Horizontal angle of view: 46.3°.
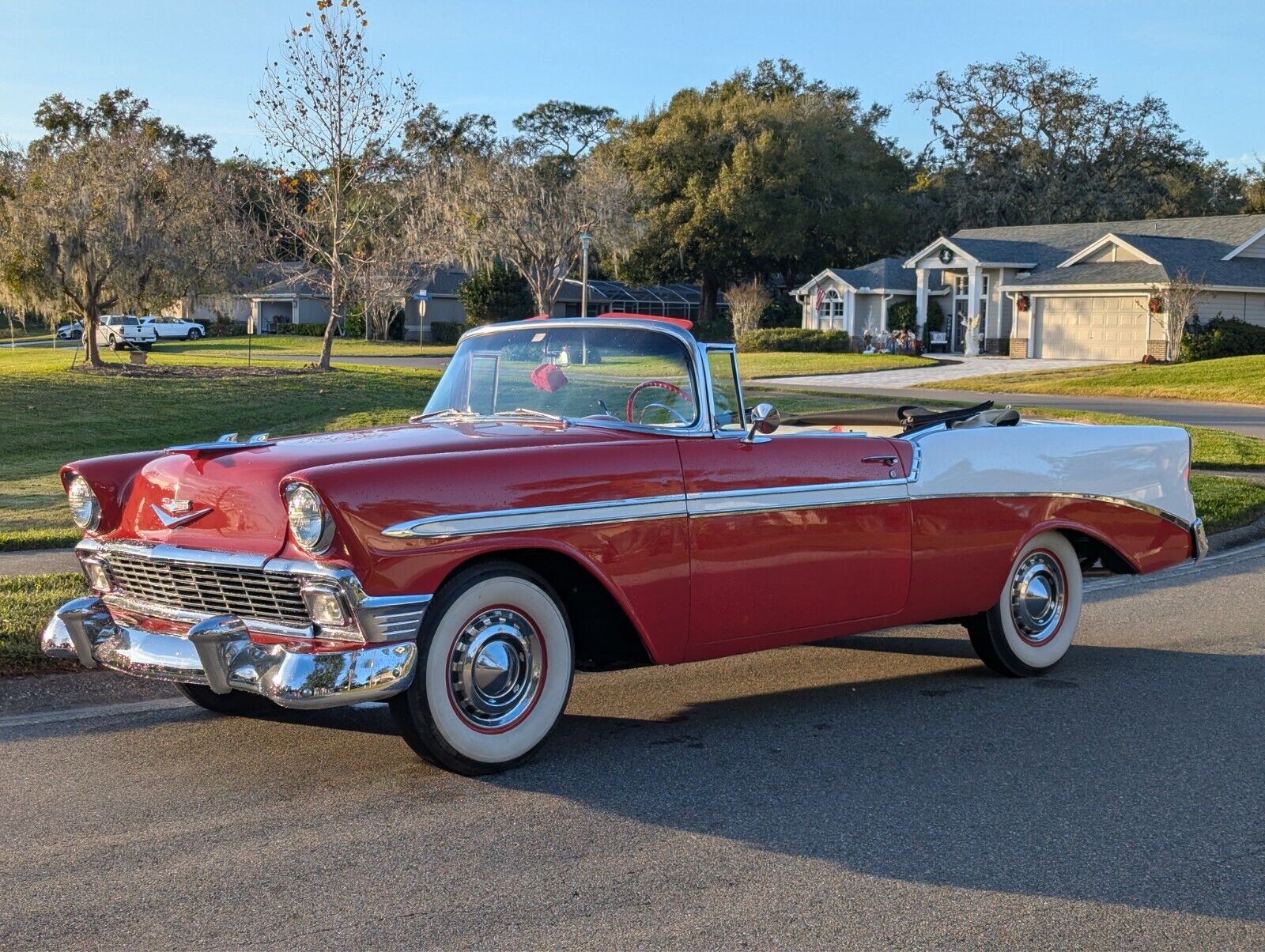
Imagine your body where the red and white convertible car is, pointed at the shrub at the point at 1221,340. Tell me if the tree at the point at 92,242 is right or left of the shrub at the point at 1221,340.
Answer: left

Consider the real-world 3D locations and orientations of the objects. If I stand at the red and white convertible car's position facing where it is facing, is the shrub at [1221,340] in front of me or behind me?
behind

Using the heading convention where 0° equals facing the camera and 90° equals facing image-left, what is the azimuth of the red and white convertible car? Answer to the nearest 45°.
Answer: approximately 45°

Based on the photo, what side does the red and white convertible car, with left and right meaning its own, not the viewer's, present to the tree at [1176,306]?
back

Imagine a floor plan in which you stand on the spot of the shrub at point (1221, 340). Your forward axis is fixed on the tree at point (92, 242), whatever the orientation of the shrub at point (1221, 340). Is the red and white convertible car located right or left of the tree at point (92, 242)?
left

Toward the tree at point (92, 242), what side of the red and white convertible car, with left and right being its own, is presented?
right

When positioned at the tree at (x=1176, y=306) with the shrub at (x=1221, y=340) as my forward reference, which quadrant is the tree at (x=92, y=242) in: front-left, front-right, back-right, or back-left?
back-right
